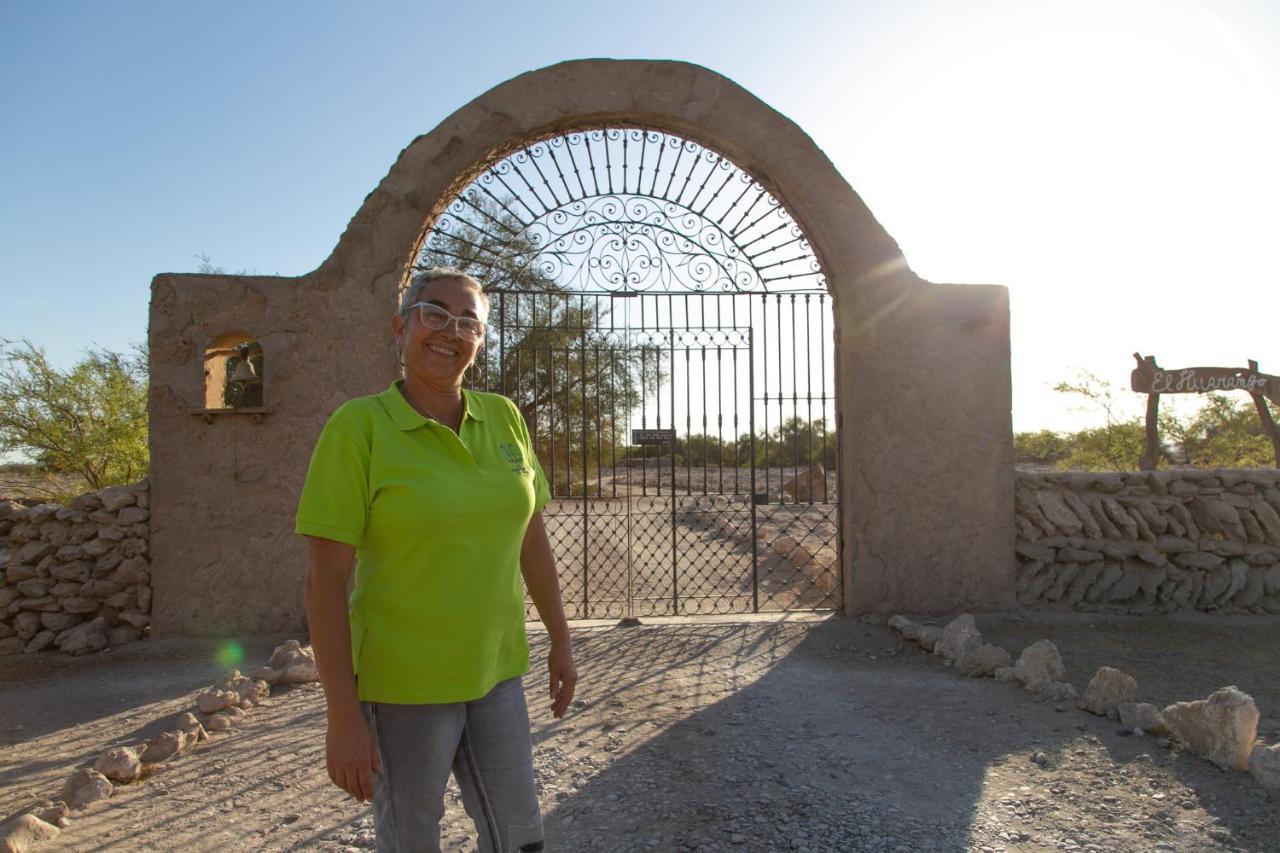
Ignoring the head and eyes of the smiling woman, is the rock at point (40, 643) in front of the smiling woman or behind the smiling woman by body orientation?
behind

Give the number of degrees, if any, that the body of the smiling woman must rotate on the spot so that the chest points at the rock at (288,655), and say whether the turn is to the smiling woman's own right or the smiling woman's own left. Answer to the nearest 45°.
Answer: approximately 135° to the smiling woman's own left

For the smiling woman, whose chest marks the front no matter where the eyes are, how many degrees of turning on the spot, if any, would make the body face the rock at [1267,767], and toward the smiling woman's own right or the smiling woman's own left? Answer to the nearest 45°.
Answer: approximately 45° to the smiling woman's own left

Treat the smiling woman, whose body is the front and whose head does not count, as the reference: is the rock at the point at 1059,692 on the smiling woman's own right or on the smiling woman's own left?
on the smiling woman's own left

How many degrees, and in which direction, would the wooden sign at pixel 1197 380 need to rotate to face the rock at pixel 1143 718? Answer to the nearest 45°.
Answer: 0° — it already faces it

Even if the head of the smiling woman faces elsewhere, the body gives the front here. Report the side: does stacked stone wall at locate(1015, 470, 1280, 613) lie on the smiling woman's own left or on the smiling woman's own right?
on the smiling woman's own left

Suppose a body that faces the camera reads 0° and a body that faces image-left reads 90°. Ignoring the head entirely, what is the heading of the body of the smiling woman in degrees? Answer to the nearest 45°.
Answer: approximately 315°

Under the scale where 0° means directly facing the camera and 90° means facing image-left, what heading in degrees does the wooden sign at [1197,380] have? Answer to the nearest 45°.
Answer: approximately 0°
